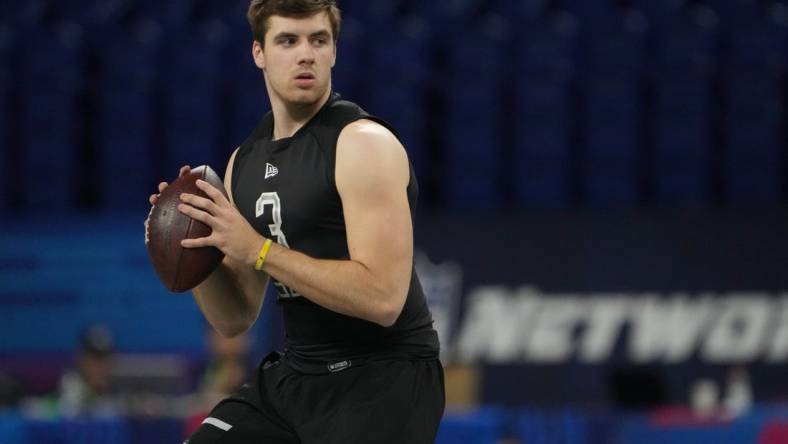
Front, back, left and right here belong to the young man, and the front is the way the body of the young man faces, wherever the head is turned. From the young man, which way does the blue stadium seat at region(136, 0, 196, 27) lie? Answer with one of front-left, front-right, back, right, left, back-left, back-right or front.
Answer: back-right

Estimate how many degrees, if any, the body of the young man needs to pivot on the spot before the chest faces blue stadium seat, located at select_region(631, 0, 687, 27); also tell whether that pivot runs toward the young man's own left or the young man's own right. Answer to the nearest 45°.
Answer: approximately 180°

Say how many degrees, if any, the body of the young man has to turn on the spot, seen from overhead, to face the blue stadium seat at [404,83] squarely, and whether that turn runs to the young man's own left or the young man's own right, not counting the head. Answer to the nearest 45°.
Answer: approximately 135° to the young man's own right

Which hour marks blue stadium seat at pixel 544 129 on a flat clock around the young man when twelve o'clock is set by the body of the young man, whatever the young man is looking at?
The blue stadium seat is roughly at 5 o'clock from the young man.

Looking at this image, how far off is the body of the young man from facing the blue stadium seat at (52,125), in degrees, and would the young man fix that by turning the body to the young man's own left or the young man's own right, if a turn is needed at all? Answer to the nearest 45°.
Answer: approximately 135° to the young man's own right

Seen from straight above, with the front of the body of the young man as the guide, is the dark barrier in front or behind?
behind

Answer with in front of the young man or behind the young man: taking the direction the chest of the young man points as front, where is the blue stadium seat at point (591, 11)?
behind

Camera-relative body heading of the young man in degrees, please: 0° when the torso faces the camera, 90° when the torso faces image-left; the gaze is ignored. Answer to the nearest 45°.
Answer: approximately 45°
